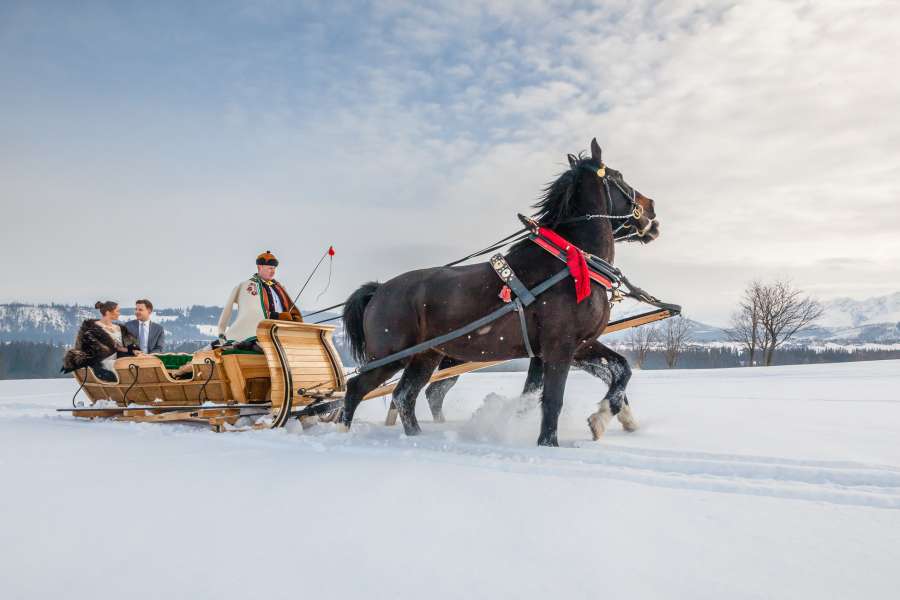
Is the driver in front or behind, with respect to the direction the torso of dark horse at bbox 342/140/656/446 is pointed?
behind

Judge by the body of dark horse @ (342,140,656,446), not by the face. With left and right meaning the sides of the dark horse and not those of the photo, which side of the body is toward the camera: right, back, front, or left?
right

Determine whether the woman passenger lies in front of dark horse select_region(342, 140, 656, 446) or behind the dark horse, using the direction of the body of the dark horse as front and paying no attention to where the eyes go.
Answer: behind

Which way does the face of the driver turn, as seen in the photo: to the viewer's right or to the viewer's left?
to the viewer's right

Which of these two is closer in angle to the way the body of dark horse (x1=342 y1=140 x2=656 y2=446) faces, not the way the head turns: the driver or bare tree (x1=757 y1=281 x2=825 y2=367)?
the bare tree

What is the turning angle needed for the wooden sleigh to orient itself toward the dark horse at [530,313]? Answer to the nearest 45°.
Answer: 0° — it already faces it

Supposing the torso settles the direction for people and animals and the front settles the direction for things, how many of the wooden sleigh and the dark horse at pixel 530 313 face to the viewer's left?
0

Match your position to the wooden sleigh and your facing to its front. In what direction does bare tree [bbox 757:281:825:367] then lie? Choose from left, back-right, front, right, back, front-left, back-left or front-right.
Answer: left
